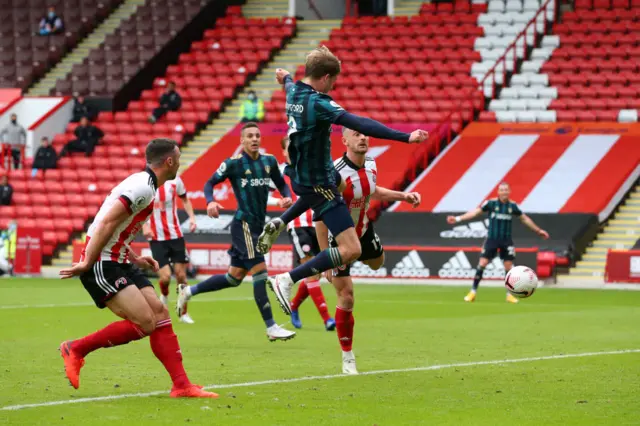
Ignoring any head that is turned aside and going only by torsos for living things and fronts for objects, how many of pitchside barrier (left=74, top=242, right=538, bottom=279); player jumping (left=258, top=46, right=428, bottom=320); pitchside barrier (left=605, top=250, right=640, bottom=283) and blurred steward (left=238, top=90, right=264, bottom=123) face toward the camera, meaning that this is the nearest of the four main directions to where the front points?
3

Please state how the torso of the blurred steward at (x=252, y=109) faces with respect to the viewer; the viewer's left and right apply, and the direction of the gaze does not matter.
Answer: facing the viewer

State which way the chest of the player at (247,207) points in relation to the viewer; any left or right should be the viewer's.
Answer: facing the viewer and to the right of the viewer

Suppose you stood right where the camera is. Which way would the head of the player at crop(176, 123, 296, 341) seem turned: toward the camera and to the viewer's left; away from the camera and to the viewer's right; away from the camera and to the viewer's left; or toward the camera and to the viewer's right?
toward the camera and to the viewer's right

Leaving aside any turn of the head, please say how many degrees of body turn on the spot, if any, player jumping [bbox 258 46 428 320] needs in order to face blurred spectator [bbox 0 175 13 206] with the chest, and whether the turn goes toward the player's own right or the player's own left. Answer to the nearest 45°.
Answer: approximately 90° to the player's own left

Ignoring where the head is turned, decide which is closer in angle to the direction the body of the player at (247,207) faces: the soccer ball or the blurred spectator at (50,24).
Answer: the soccer ball

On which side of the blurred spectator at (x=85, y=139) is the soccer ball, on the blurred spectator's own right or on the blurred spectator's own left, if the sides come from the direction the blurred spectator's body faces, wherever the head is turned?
on the blurred spectator's own left

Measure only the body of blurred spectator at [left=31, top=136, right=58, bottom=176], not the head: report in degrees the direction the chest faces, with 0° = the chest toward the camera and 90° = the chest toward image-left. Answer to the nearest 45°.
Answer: approximately 45°

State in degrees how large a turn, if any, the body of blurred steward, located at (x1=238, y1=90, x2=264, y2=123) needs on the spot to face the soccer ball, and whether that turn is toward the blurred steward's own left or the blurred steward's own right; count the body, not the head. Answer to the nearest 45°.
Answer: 0° — they already face it

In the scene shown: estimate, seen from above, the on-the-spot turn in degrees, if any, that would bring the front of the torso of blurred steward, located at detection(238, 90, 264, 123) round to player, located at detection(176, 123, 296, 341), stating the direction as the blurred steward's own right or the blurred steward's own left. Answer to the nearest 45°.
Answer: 0° — they already face them

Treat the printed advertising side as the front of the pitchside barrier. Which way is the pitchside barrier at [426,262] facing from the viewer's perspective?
toward the camera

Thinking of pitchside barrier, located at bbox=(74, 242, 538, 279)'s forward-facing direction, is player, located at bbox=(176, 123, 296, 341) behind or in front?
in front

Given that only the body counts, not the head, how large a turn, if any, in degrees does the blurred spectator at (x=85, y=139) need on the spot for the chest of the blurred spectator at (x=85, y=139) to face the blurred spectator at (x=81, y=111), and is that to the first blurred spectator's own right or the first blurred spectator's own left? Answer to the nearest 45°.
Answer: approximately 135° to the first blurred spectator's own right

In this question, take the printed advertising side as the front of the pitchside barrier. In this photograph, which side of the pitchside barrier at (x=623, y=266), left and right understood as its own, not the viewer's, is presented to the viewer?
front
